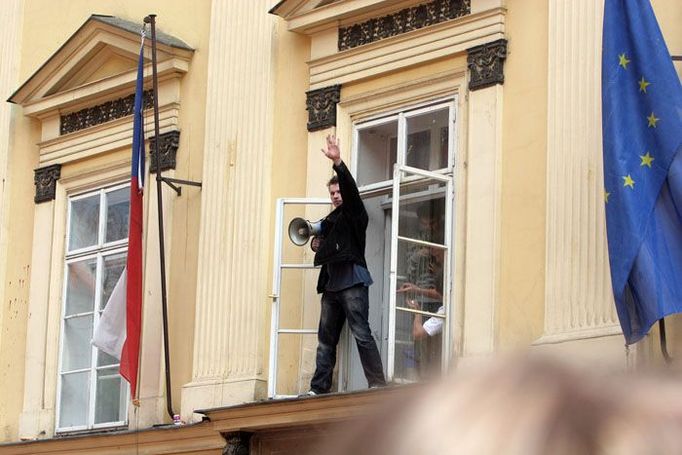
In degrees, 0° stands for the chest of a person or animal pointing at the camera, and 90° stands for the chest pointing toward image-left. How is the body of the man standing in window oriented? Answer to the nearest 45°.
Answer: approximately 45°

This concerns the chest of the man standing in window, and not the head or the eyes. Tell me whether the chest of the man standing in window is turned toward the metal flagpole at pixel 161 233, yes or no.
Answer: no

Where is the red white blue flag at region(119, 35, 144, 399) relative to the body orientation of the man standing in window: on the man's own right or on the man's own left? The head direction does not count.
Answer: on the man's own right

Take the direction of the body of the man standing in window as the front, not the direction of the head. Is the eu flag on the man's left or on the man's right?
on the man's left
